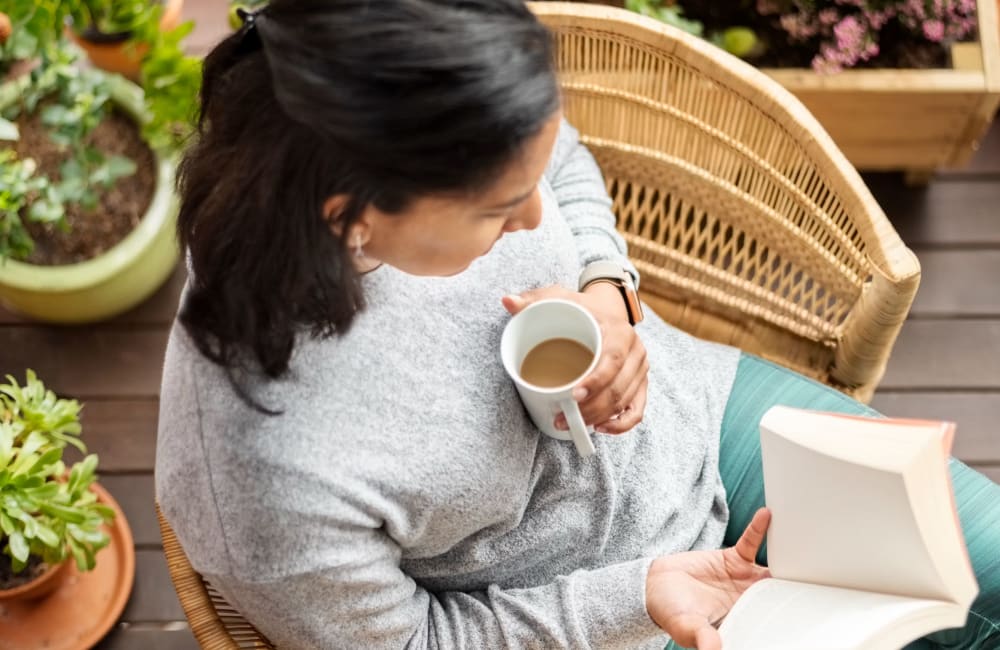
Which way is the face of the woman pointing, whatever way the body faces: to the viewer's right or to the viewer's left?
to the viewer's right

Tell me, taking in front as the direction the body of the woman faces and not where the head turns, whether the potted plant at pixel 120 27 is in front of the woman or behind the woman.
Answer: behind

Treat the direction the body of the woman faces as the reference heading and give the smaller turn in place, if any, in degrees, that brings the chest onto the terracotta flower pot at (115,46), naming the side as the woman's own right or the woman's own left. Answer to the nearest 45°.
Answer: approximately 180°

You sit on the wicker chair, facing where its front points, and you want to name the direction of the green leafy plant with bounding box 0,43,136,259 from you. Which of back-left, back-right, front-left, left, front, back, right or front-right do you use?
back-right

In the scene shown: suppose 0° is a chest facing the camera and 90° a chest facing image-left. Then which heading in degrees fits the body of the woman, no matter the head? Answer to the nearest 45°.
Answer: approximately 315°

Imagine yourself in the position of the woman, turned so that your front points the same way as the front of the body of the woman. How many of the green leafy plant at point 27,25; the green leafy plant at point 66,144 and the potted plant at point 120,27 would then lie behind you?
3

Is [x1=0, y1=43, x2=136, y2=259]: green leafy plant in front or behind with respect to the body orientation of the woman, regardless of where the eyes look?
behind

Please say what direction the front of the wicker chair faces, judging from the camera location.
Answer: facing the viewer and to the right of the viewer
